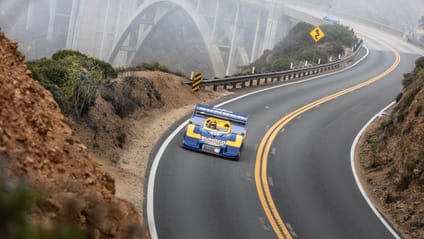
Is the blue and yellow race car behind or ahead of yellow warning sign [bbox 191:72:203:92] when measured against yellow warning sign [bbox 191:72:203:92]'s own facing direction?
ahead

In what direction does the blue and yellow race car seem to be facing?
toward the camera

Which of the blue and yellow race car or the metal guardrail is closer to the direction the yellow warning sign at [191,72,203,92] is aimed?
the blue and yellow race car

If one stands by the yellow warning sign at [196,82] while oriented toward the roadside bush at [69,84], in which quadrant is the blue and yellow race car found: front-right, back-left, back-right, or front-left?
front-left

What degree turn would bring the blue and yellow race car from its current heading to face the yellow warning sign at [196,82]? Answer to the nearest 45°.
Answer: approximately 180°

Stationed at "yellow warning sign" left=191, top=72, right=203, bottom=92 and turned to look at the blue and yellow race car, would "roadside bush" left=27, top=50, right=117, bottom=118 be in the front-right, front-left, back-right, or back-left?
front-right

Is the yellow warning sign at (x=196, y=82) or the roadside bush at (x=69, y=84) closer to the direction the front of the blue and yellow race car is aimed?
the roadside bush

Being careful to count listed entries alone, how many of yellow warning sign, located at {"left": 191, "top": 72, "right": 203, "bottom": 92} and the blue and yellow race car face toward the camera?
2

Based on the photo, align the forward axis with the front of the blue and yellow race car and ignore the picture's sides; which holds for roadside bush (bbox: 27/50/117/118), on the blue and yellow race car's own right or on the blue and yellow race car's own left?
on the blue and yellow race car's own right

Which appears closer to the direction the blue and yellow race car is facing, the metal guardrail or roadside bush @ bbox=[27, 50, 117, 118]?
the roadside bush

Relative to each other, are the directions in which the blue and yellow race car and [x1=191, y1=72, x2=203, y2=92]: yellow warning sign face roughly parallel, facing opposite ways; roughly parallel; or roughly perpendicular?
roughly parallel

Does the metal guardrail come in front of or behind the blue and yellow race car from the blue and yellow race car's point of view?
behind

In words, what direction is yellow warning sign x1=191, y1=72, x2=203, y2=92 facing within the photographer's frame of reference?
facing the viewer

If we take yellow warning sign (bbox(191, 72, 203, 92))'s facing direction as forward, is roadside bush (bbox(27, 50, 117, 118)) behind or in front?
in front
